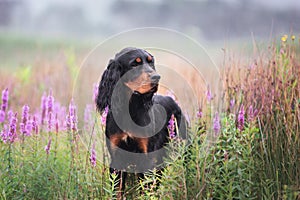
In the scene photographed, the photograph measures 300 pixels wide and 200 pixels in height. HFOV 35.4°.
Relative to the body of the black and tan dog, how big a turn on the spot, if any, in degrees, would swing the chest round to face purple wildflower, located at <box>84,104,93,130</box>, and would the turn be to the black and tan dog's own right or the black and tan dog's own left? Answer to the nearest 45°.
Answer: approximately 90° to the black and tan dog's own right

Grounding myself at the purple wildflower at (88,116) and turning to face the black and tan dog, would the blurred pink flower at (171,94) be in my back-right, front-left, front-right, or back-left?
front-left

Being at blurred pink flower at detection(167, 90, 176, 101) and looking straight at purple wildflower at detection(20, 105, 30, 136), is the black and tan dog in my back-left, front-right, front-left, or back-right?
front-left

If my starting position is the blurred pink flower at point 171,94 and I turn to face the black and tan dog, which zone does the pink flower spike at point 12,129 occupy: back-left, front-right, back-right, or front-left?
front-right

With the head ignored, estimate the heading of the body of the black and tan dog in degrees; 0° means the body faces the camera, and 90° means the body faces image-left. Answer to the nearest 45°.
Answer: approximately 45°
